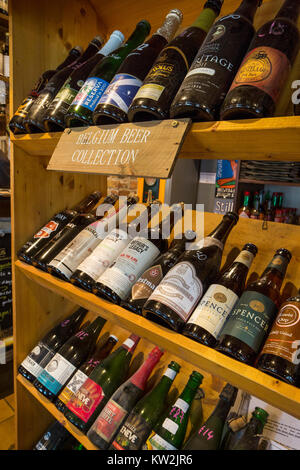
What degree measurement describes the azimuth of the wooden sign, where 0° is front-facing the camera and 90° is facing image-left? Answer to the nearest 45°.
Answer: approximately 45°
